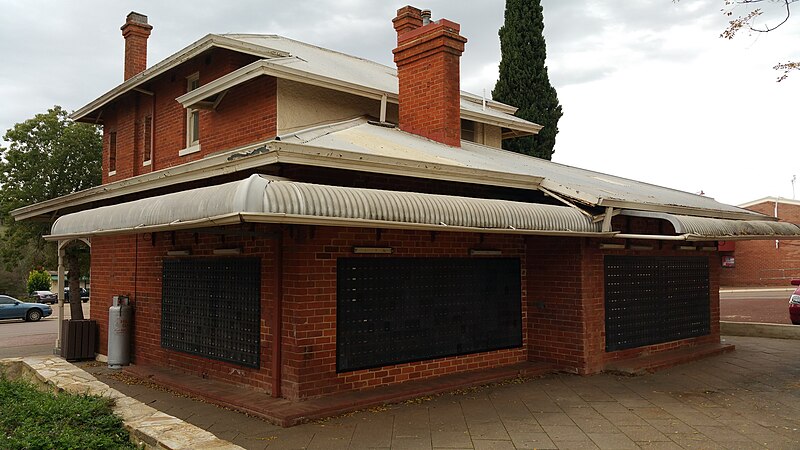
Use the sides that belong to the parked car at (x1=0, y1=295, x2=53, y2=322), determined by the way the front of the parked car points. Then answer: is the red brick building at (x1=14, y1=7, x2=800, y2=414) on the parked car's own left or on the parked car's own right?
on the parked car's own right

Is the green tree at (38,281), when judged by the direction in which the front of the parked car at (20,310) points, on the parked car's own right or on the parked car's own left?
on the parked car's own left

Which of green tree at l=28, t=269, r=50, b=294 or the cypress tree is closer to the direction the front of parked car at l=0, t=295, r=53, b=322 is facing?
the cypress tree

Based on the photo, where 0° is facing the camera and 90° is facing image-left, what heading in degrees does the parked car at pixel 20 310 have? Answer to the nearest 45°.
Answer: approximately 270°

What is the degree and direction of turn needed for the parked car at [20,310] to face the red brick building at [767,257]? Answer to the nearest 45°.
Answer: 0° — it already faces it

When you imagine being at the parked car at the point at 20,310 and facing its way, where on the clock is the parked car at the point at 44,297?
the parked car at the point at 44,297 is roughly at 9 o'clock from the parked car at the point at 20,310.
